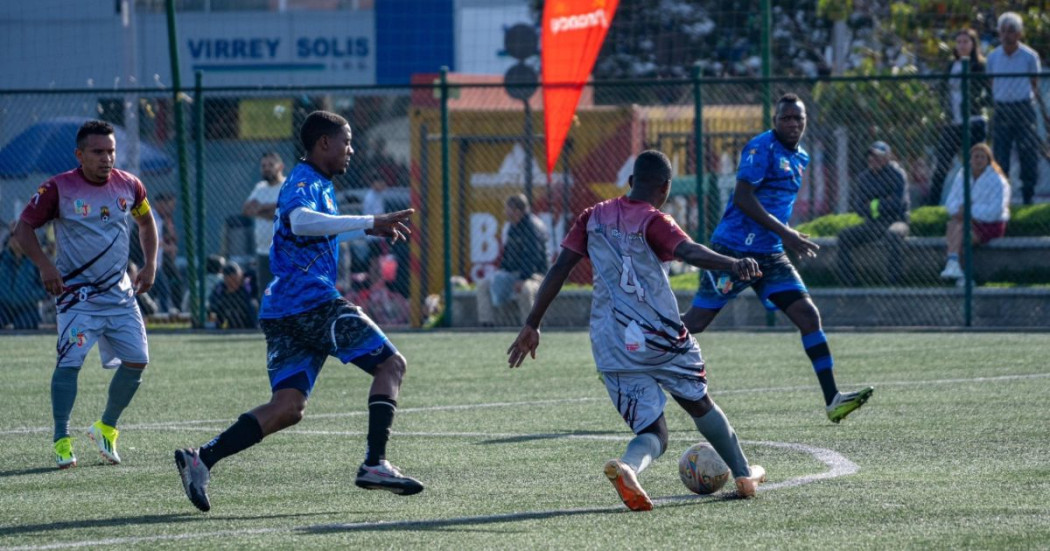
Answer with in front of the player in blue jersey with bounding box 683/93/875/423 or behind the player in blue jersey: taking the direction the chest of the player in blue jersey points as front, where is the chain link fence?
behind

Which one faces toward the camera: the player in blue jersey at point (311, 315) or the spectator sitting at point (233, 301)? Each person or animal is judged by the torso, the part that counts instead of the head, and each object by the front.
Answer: the spectator sitting

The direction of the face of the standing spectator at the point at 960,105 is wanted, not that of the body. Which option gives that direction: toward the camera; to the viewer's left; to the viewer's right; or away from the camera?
toward the camera

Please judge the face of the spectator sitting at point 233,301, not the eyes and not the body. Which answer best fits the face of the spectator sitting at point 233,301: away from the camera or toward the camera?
toward the camera

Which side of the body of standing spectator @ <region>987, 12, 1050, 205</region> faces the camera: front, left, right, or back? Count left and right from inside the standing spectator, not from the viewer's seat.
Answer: front

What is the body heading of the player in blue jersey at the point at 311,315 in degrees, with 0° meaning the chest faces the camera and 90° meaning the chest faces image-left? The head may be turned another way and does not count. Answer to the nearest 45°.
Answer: approximately 270°

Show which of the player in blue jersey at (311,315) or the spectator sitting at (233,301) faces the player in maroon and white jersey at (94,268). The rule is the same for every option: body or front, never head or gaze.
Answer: the spectator sitting

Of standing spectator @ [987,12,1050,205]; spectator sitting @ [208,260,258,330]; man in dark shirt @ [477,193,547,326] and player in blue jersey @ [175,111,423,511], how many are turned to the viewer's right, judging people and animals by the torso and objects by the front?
1

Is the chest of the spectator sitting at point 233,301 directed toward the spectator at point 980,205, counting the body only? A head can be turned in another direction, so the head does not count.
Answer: no

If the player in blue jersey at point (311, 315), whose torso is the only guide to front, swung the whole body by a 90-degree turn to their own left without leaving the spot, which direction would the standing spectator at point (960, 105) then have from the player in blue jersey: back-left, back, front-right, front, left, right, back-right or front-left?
front-right

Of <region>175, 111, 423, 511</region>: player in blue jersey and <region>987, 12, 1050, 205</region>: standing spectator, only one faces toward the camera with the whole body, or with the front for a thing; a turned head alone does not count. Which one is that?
the standing spectator

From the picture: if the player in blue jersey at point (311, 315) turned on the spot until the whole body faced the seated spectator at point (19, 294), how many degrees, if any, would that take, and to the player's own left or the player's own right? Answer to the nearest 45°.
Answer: approximately 90° to the player's own left

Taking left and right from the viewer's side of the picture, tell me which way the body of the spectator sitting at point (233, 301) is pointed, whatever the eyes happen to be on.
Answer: facing the viewer

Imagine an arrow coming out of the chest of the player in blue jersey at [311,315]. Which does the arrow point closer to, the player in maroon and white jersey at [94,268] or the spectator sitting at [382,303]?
the spectator sitting

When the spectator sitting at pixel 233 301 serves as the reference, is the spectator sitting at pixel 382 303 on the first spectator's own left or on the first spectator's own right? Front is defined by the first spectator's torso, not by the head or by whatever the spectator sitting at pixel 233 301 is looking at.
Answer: on the first spectator's own left

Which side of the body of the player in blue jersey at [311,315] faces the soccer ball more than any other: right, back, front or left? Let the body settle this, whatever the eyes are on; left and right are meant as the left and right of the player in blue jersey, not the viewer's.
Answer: front
